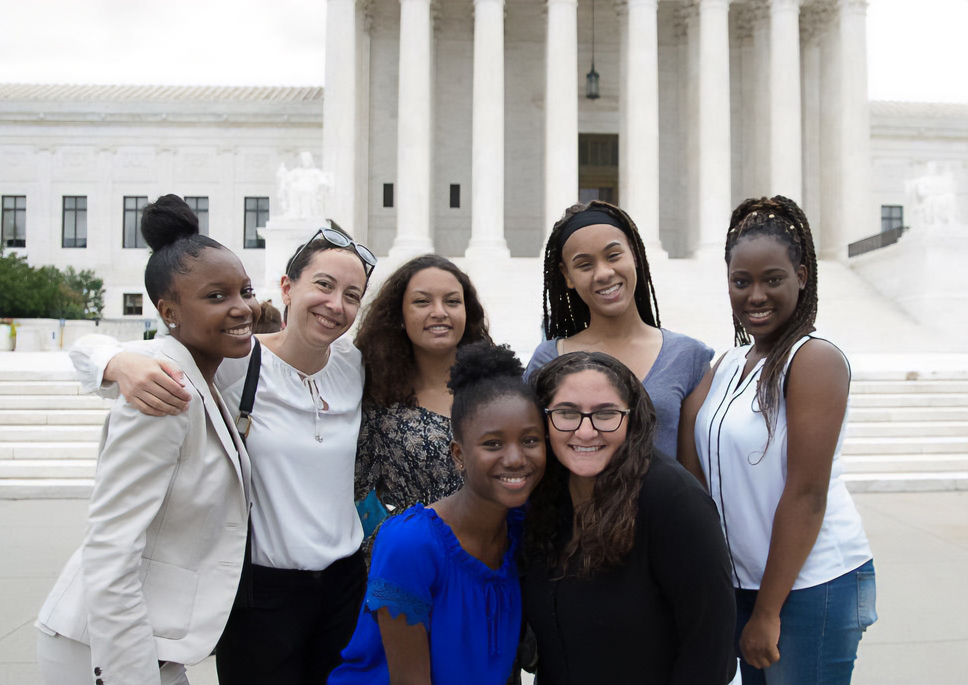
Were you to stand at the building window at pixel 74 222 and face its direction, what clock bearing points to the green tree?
The green tree is roughly at 12 o'clock from the building window.

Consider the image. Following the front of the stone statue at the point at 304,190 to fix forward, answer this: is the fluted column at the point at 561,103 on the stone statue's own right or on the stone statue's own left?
on the stone statue's own left

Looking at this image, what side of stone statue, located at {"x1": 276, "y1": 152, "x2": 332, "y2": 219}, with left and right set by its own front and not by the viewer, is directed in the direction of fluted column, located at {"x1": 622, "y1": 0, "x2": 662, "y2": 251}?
left

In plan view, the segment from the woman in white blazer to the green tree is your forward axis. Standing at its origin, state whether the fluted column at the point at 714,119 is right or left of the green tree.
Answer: right

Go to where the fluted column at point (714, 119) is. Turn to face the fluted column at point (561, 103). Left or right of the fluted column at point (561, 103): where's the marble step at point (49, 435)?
left

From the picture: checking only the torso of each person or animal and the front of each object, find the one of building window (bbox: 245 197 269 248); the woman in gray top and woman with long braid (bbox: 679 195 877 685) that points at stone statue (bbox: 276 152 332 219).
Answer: the building window

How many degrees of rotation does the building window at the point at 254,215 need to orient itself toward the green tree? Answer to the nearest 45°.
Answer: approximately 45° to its right

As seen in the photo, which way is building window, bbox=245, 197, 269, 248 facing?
toward the camera

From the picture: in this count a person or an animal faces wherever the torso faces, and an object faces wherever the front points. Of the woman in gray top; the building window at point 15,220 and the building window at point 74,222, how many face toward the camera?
3

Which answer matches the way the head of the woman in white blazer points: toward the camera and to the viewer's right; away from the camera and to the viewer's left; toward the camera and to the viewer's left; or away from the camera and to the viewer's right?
toward the camera and to the viewer's right

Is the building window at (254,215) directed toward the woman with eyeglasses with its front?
yes
